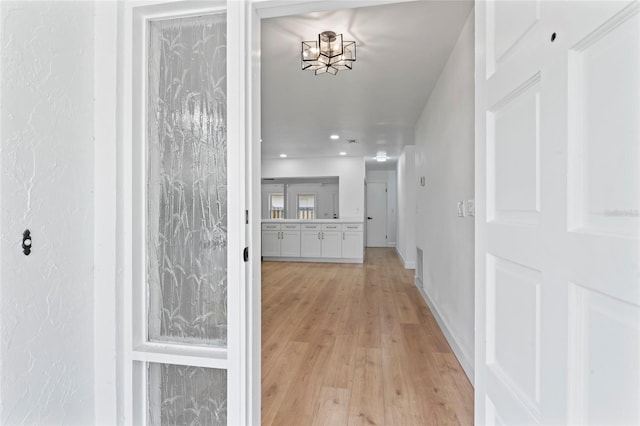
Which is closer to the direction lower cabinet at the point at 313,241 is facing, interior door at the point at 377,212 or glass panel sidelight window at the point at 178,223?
the glass panel sidelight window

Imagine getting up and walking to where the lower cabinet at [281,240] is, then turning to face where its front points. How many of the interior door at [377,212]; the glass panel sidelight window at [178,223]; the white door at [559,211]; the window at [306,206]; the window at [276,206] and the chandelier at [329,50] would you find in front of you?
3

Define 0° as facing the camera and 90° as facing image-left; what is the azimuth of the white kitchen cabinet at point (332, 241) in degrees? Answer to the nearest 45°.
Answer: approximately 0°

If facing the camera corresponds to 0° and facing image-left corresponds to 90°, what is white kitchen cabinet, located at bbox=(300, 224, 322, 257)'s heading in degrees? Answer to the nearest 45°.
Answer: approximately 0°

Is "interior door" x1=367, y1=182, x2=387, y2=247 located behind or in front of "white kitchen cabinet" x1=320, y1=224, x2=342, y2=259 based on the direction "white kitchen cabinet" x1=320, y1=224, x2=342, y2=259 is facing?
behind

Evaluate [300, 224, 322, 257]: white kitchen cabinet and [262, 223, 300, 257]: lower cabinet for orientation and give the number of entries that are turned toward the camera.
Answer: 2

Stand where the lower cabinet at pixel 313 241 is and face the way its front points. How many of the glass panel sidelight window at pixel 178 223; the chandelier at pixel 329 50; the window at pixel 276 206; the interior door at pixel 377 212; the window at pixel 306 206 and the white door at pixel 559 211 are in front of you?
3

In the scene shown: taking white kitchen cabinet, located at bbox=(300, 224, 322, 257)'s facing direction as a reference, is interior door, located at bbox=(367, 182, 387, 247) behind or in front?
behind

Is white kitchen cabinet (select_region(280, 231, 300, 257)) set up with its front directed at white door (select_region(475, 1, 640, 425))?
yes

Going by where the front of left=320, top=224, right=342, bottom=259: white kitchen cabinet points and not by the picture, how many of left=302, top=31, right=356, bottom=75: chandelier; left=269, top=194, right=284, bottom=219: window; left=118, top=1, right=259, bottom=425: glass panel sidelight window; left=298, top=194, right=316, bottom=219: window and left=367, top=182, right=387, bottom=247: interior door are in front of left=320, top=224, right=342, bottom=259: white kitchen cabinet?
2
